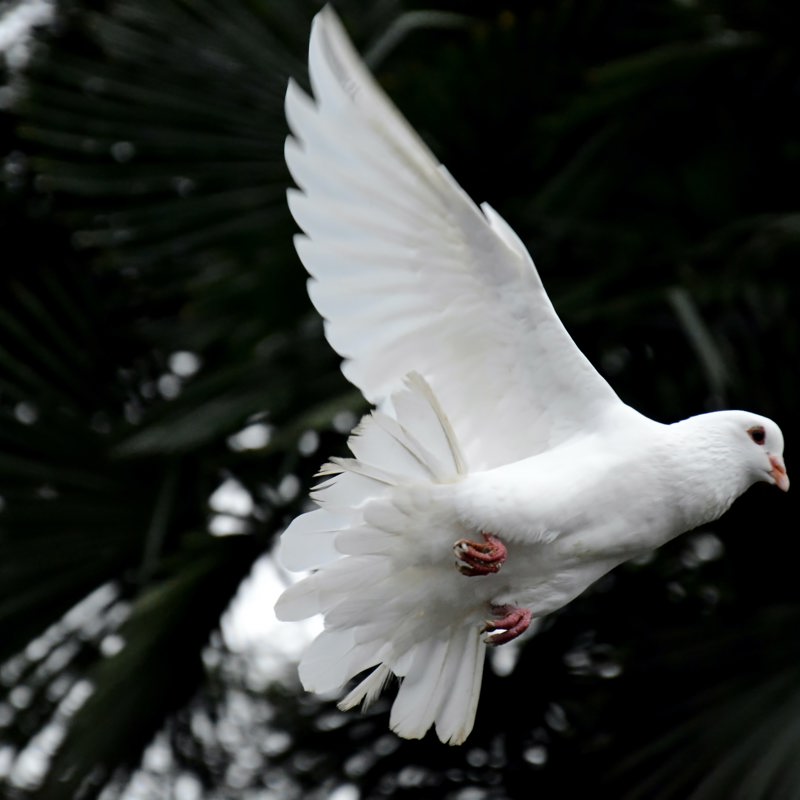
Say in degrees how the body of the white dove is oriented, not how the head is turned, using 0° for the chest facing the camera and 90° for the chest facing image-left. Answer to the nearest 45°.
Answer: approximately 270°
